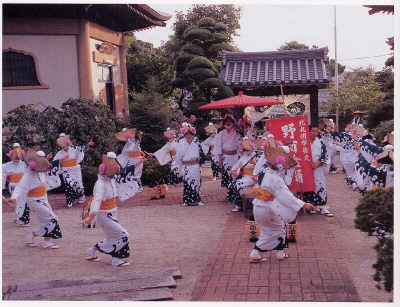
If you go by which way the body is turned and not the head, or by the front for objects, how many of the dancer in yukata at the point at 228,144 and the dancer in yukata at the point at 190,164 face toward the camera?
2

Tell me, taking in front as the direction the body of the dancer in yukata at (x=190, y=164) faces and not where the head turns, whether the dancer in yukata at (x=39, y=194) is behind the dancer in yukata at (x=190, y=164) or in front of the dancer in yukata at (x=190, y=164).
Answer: in front

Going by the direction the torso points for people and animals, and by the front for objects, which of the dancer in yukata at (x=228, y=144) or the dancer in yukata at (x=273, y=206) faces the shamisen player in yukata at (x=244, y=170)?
the dancer in yukata at (x=228, y=144)

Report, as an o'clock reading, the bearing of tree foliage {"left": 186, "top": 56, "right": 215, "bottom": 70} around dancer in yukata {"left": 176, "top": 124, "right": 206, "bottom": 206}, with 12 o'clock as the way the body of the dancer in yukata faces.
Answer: The tree foliage is roughly at 6 o'clock from the dancer in yukata.

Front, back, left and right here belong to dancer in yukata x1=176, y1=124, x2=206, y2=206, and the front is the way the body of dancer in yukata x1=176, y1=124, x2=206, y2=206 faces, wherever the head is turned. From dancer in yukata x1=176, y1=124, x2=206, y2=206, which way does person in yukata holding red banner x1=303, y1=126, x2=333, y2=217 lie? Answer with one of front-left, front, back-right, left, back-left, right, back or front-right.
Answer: front-left

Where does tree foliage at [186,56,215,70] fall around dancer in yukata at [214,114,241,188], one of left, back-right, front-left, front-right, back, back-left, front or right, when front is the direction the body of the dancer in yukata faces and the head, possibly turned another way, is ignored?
back

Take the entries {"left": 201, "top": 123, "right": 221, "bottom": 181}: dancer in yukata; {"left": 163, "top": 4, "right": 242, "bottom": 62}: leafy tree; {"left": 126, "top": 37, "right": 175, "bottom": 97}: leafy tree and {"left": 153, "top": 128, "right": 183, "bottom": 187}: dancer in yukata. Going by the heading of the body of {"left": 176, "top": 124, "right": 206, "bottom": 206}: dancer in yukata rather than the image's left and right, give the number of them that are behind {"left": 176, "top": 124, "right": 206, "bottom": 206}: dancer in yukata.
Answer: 4

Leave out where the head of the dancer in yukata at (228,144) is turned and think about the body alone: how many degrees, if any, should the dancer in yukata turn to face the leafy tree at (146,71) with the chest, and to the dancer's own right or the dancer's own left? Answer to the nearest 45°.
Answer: approximately 180°

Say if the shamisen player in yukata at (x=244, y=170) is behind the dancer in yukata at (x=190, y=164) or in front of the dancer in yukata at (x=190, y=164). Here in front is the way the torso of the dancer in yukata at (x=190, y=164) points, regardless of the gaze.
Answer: in front
